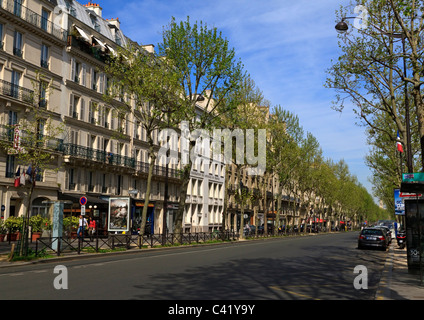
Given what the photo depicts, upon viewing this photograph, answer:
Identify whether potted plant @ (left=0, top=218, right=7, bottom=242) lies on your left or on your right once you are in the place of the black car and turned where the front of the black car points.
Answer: on your left

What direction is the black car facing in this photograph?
away from the camera

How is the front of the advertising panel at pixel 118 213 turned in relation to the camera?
facing the viewer

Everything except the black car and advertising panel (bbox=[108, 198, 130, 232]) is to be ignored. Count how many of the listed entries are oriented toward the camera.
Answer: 1

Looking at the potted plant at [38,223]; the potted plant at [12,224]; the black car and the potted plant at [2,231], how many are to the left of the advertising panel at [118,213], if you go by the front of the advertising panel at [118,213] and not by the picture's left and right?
1

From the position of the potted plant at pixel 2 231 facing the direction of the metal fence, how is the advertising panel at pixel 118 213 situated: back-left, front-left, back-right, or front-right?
front-left

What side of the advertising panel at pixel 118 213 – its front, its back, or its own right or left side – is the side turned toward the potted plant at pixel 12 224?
right

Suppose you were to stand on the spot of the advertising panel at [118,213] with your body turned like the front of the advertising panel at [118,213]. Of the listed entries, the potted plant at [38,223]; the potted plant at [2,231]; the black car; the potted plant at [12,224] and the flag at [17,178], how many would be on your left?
1

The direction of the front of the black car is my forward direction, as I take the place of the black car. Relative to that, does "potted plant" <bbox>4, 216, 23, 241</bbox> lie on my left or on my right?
on my left

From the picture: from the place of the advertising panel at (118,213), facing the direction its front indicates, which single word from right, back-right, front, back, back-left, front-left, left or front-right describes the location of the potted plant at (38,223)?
right

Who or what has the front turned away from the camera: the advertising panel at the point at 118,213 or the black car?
the black car

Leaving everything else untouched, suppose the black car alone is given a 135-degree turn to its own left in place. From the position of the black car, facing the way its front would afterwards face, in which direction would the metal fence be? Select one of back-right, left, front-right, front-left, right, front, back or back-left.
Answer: front

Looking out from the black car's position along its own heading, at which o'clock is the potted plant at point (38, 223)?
The potted plant is roughly at 8 o'clock from the black car.

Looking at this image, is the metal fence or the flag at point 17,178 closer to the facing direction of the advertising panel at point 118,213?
the metal fence
